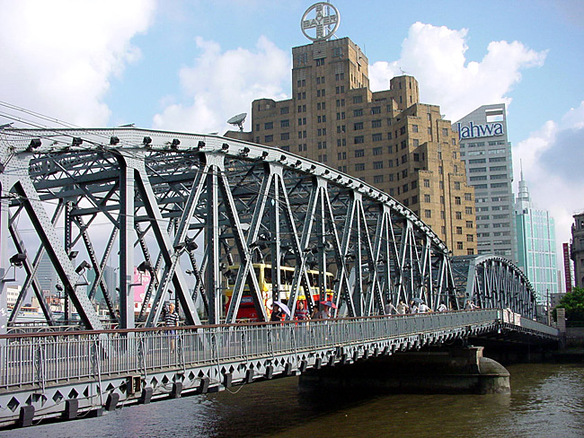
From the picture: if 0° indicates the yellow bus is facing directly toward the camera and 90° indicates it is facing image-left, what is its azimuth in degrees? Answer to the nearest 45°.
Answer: approximately 45°
